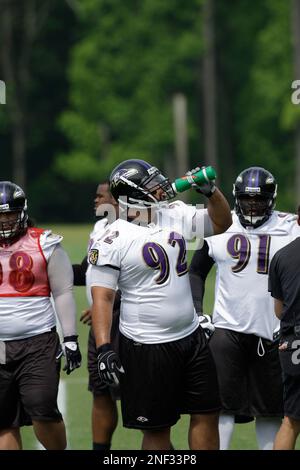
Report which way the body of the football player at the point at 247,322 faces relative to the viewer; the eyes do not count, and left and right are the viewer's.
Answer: facing the viewer

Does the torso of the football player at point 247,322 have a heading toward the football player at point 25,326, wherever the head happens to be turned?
no

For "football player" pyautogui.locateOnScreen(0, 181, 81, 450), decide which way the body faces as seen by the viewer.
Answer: toward the camera

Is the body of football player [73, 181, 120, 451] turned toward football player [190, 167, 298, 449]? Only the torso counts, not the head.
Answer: no

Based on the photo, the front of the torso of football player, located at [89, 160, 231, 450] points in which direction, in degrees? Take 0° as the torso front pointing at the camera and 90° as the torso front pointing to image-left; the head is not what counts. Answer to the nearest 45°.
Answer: approximately 315°

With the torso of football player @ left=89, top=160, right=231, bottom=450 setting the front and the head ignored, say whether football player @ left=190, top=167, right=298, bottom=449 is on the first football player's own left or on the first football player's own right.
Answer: on the first football player's own left

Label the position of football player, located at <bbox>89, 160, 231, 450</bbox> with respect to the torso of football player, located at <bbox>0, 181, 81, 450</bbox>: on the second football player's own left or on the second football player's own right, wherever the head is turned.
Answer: on the second football player's own left

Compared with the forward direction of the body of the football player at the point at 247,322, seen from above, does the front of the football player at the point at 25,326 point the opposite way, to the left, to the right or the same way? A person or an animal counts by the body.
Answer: the same way

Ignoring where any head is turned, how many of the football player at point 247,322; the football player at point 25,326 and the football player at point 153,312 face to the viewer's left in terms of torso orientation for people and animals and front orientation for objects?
0

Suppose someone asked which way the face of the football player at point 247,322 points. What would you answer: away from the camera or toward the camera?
toward the camera
